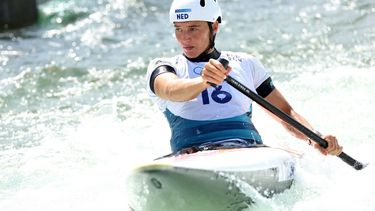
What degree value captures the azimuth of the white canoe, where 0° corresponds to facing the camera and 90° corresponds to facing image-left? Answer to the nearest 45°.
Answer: approximately 45°
